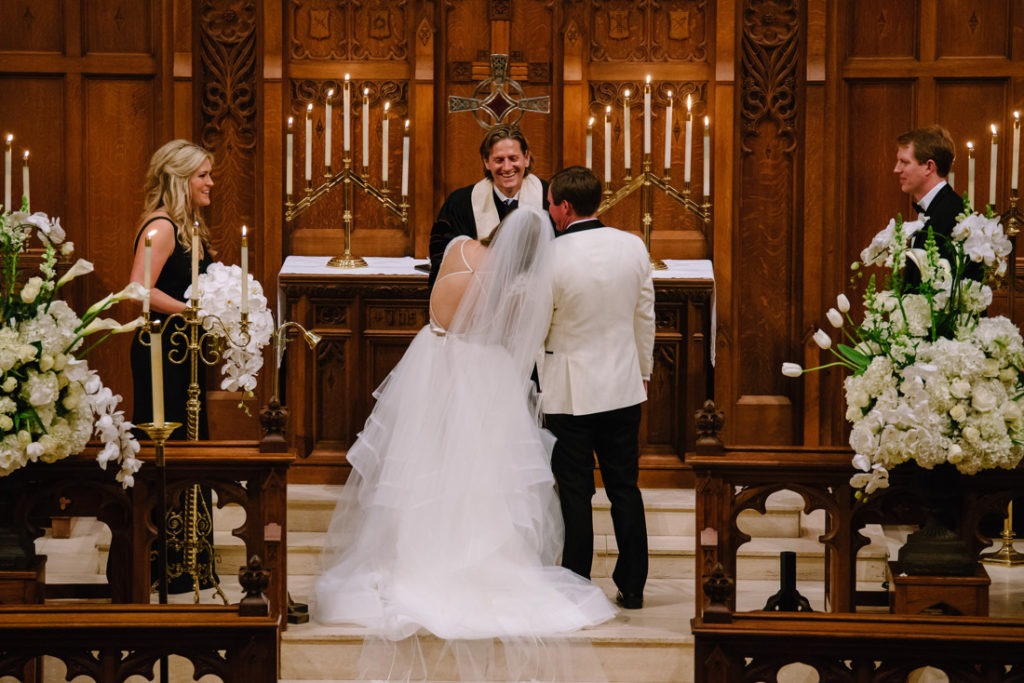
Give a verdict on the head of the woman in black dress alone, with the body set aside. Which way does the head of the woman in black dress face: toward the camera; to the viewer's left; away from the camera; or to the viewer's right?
to the viewer's right

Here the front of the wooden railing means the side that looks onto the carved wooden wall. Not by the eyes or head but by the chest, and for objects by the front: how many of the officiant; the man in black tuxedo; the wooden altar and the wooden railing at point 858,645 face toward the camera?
2

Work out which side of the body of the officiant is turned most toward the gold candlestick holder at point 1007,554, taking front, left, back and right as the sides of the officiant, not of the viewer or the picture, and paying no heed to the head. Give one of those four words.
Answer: left

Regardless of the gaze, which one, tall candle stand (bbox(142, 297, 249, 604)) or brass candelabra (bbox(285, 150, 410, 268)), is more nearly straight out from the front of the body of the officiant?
the tall candle stand

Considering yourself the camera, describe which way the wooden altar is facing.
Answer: facing the viewer

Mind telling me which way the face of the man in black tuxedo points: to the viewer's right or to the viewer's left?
to the viewer's left

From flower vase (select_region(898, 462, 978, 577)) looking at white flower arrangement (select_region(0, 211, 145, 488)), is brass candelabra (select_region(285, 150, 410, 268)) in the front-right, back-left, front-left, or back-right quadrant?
front-right

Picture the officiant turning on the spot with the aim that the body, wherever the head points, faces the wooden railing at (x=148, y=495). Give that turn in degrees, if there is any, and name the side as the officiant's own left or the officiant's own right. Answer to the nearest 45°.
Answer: approximately 45° to the officiant's own right

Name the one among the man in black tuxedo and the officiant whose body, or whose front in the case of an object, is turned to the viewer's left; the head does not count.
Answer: the man in black tuxedo

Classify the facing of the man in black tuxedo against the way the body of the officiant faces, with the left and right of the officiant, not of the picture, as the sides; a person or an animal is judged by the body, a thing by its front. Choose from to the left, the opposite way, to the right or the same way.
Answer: to the right

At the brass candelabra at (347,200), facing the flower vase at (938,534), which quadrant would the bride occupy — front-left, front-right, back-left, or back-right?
front-right

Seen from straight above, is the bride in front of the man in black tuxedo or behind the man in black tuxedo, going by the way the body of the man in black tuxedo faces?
in front

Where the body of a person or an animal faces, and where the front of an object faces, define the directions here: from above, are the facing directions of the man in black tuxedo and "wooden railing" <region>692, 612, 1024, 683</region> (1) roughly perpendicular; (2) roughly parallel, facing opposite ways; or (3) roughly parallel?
roughly perpendicular

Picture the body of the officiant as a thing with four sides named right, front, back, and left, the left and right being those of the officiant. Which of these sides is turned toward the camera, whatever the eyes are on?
front

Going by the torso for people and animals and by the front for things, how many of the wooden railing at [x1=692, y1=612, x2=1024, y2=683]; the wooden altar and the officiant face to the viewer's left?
0

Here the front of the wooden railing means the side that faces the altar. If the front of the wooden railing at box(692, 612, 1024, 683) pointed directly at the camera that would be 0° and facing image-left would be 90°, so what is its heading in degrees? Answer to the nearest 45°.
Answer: approximately 180°

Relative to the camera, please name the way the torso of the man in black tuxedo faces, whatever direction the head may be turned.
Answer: to the viewer's left
